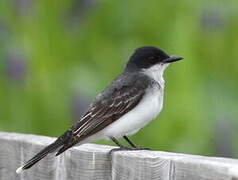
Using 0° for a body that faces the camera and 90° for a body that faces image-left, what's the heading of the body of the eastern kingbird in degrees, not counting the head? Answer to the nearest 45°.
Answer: approximately 270°
